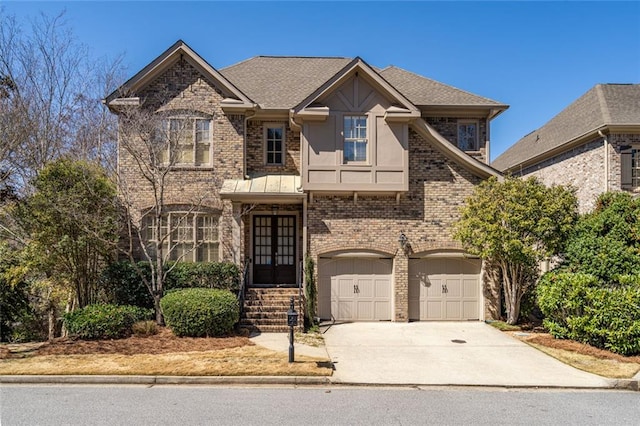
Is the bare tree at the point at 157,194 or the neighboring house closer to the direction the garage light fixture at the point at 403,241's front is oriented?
the bare tree

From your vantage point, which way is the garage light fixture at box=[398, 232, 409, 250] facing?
toward the camera

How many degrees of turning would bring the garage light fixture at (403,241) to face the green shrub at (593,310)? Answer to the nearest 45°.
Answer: approximately 45° to its left

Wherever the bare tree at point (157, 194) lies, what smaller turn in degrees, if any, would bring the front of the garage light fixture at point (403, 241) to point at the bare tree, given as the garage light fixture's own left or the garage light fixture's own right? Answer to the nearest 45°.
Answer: approximately 90° to the garage light fixture's own right

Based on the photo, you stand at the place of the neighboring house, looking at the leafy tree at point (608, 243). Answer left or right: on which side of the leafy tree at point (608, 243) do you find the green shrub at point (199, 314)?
right

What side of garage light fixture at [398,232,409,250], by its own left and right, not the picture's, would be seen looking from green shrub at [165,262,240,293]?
right

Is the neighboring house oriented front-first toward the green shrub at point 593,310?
yes

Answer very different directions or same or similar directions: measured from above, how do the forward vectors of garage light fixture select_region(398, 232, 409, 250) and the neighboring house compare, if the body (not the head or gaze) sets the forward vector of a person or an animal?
same or similar directions

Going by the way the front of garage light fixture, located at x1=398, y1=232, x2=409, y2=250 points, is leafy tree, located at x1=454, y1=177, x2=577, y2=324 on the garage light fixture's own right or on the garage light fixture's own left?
on the garage light fixture's own left

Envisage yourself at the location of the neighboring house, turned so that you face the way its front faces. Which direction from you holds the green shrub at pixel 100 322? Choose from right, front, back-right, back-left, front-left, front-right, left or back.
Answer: front-right

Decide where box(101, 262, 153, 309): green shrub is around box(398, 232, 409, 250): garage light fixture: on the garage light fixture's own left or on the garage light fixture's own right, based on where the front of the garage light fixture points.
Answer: on the garage light fixture's own right

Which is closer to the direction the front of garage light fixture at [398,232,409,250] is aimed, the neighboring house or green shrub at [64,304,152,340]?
the green shrub

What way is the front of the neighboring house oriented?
toward the camera

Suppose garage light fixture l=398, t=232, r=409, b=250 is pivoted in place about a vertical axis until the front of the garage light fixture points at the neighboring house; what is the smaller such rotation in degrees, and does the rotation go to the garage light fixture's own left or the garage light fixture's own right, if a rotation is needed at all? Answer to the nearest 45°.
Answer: approximately 135° to the garage light fixture's own left

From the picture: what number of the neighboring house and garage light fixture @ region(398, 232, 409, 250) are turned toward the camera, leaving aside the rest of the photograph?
2

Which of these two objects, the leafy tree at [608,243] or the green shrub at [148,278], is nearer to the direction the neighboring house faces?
the leafy tree
